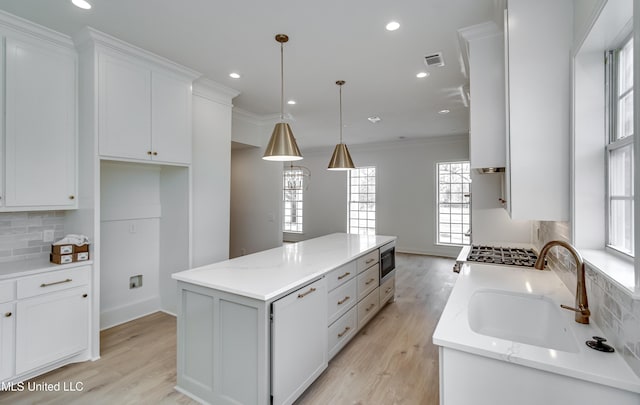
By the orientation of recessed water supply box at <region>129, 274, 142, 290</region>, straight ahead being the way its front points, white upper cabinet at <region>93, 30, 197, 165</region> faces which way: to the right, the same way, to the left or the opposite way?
the same way

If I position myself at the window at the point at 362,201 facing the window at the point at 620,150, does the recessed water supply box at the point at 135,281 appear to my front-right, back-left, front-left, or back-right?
front-right

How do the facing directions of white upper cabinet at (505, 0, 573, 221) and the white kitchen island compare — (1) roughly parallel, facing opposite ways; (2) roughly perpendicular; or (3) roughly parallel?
roughly parallel, facing opposite ways

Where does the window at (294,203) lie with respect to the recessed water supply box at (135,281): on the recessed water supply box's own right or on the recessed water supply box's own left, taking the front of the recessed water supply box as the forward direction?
on the recessed water supply box's own left

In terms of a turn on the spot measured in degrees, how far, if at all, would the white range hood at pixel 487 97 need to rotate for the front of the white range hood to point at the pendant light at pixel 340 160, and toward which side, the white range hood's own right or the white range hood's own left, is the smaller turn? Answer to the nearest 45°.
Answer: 0° — it already faces it

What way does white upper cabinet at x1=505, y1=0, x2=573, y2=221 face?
to the viewer's left

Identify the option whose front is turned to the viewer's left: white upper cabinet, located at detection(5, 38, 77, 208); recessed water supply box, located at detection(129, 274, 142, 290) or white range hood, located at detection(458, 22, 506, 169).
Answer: white range hood, located at detection(458, 22, 506, 169)

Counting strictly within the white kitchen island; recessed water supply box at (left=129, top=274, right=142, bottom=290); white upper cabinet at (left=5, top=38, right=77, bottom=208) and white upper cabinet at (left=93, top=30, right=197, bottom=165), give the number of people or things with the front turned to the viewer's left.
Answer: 0

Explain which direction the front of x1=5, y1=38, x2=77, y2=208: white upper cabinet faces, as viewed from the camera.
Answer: facing the viewer and to the right of the viewer

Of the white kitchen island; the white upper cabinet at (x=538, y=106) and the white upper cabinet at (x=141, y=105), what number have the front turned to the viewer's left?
1

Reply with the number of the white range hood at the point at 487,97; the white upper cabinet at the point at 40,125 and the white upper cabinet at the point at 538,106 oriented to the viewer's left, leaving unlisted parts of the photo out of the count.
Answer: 2

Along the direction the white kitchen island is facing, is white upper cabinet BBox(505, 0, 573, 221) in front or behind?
in front
